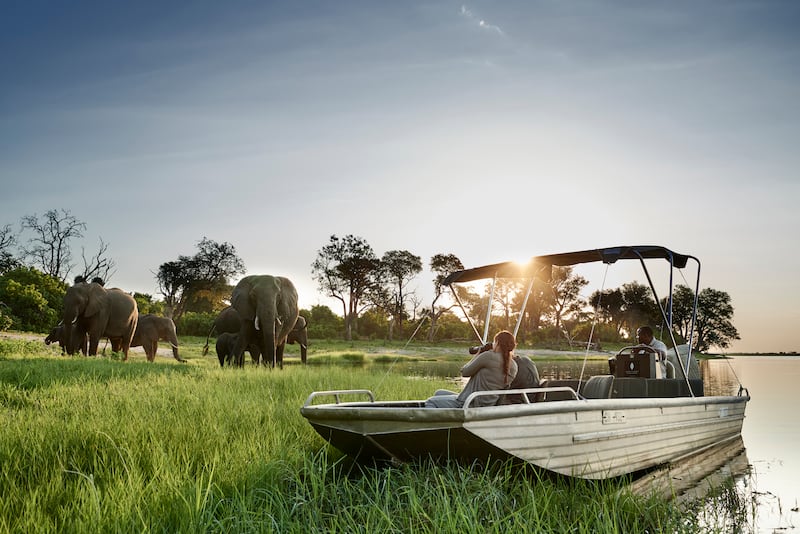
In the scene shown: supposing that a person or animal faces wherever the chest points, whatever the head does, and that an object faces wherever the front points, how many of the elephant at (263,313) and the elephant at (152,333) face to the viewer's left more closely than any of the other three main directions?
0

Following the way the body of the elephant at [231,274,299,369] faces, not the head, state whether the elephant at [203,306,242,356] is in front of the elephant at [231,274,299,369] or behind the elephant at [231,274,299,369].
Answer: behind

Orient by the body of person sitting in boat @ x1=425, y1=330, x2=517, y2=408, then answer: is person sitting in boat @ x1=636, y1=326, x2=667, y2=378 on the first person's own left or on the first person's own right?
on the first person's own right

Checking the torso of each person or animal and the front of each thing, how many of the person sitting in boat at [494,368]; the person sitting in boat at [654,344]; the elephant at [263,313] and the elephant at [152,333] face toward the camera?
1

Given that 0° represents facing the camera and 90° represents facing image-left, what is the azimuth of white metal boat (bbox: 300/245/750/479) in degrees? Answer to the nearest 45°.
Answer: approximately 45°

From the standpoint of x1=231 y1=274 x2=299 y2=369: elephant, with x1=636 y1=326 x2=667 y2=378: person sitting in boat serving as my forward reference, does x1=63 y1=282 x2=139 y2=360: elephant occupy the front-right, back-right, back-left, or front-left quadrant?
back-right

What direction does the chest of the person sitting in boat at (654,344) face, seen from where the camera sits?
to the viewer's left

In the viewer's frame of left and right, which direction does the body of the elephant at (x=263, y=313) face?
facing the viewer

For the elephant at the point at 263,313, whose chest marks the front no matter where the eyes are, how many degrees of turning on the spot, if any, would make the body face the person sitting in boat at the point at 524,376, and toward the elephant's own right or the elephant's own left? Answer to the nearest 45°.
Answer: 0° — it already faces them

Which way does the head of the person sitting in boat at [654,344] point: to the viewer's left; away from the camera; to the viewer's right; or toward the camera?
to the viewer's left

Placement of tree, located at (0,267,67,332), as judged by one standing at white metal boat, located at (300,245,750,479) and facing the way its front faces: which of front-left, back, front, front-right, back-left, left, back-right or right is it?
right

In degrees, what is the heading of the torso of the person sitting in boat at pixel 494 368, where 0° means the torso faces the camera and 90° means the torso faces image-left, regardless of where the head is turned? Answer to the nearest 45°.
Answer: approximately 135°

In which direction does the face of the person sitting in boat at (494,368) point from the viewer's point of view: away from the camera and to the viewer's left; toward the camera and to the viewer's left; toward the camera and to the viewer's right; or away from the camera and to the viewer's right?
away from the camera and to the viewer's left

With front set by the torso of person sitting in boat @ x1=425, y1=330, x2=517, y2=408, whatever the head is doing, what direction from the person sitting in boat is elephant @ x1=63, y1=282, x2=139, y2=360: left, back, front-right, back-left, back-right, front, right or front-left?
front

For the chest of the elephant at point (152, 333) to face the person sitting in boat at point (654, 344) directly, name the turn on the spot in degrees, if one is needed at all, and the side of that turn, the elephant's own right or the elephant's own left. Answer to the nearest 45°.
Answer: approximately 90° to the elephant's own right

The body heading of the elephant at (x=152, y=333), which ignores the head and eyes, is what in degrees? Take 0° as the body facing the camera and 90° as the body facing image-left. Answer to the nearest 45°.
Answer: approximately 270°
